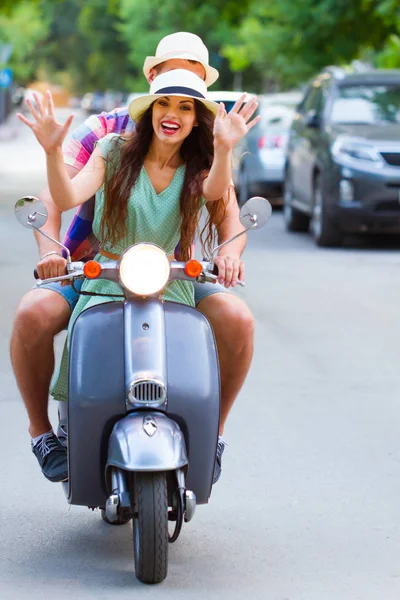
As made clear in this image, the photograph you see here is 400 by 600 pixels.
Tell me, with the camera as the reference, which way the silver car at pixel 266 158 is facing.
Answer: facing away from the viewer and to the left of the viewer

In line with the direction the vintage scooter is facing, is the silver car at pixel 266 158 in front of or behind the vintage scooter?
behind

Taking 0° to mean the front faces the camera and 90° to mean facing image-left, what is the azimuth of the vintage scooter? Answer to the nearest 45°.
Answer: approximately 0°

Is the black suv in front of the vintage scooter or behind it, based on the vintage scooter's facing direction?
behind

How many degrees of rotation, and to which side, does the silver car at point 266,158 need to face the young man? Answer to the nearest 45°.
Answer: approximately 135° to its left

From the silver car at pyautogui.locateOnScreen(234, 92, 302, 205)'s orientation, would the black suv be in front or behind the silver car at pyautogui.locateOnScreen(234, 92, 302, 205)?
behind

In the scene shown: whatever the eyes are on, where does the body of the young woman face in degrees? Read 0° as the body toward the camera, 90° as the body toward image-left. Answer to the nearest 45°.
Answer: approximately 0°
